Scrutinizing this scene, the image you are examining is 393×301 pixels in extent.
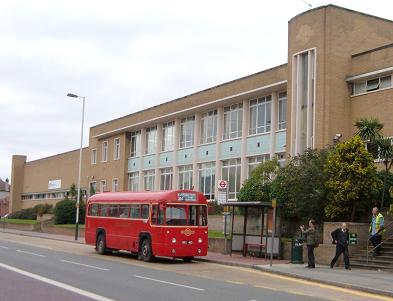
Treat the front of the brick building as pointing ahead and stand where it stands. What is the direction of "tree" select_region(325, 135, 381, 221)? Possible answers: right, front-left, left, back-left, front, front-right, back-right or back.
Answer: front-left

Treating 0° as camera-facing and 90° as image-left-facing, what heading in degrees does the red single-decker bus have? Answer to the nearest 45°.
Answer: approximately 315°

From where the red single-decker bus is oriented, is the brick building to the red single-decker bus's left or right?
on its left

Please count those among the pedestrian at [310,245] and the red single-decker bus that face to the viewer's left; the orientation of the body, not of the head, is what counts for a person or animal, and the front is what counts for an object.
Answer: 1

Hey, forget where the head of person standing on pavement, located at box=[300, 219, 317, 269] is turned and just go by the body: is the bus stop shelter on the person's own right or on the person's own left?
on the person's own right

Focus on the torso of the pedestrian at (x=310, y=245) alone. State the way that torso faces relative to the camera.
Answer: to the viewer's left

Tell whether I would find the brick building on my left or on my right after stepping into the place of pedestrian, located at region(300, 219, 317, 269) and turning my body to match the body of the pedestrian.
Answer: on my right

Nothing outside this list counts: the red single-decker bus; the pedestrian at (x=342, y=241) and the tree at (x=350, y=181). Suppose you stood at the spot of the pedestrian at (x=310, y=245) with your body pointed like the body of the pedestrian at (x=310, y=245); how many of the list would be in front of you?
1

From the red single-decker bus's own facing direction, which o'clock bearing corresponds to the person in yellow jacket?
The person in yellow jacket is roughly at 11 o'clock from the red single-decker bus.

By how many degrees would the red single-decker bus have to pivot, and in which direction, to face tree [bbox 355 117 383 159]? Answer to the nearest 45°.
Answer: approximately 45° to its left

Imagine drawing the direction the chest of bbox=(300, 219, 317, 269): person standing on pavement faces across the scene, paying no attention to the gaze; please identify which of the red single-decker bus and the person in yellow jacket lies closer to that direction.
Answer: the red single-decker bus

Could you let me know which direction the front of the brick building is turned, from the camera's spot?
facing the viewer and to the left of the viewer

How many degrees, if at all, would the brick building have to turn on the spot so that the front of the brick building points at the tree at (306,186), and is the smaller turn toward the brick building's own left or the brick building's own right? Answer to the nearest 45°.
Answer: approximately 45° to the brick building's own left

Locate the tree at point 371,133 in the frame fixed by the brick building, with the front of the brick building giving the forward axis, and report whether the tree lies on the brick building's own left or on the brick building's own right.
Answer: on the brick building's own left

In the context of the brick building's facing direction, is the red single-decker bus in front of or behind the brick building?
in front
